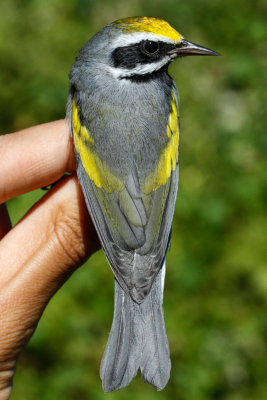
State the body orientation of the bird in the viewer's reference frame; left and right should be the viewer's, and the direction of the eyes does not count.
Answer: facing away from the viewer
